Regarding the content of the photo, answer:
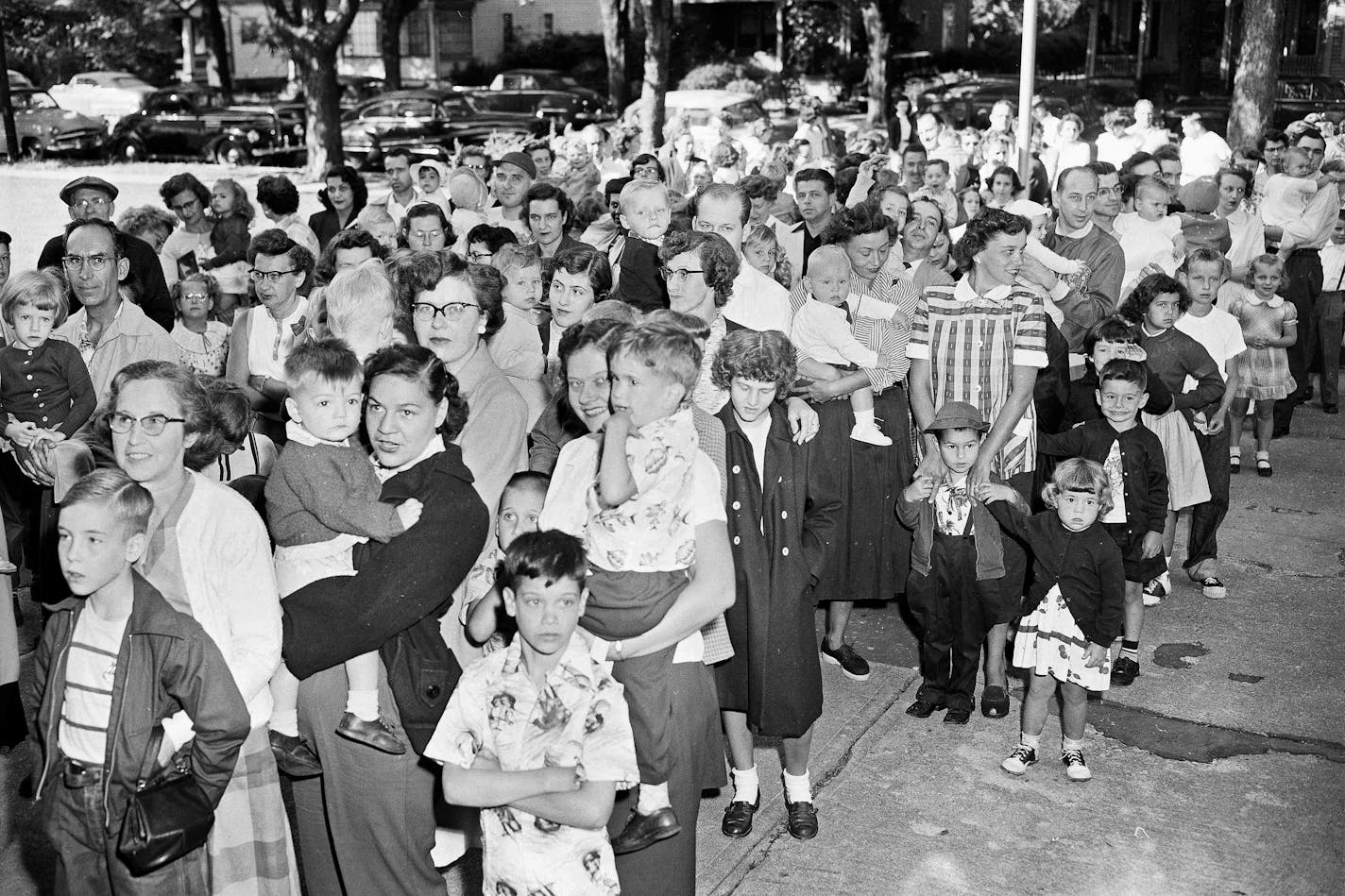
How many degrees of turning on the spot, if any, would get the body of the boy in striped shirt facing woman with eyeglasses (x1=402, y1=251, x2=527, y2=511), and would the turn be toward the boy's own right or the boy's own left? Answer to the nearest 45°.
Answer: approximately 180°

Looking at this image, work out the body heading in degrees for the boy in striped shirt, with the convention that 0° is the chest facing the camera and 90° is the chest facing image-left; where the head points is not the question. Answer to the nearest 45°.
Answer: approximately 45°

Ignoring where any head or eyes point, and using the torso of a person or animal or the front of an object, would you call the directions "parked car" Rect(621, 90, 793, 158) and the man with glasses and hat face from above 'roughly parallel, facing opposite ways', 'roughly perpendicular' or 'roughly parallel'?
roughly perpendicular

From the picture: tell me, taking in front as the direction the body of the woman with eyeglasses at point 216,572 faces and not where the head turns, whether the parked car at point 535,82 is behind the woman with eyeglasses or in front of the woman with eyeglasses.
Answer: behind

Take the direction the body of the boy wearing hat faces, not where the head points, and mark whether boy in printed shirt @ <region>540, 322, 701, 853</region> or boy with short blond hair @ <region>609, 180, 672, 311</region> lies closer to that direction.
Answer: the boy in printed shirt

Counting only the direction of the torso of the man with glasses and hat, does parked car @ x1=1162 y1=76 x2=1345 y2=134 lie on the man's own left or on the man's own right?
on the man's own left

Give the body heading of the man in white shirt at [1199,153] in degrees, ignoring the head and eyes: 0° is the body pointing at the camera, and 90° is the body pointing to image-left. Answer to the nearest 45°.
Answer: approximately 45°
